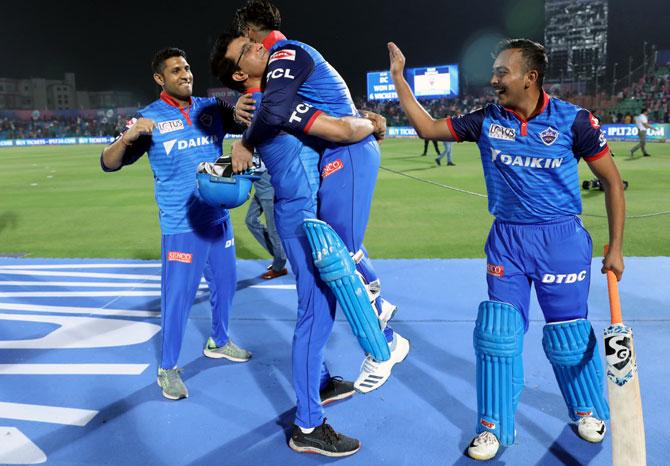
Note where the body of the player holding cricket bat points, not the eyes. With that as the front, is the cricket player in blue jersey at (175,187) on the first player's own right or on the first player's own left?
on the first player's own right

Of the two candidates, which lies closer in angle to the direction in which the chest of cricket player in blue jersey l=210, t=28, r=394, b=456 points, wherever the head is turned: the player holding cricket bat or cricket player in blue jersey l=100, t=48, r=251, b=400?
the player holding cricket bat

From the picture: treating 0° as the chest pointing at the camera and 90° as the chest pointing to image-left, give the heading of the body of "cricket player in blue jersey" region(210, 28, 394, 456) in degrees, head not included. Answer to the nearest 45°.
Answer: approximately 270°

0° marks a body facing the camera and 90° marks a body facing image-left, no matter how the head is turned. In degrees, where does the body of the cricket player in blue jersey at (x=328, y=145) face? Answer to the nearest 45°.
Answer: approximately 90°
